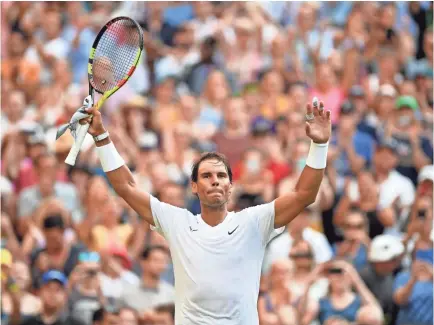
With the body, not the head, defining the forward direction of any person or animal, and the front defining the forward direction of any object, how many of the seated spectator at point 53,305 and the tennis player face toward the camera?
2

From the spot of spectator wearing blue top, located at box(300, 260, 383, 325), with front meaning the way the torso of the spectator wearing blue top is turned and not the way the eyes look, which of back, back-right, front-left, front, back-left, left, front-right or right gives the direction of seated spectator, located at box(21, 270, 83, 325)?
right

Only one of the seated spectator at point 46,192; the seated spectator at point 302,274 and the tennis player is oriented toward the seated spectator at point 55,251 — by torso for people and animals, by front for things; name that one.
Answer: the seated spectator at point 46,192

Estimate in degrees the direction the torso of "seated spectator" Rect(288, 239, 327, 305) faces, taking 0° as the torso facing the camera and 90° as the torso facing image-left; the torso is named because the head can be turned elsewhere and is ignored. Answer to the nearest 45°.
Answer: approximately 0°

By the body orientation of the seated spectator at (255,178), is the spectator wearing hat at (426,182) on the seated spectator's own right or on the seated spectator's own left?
on the seated spectator's own left

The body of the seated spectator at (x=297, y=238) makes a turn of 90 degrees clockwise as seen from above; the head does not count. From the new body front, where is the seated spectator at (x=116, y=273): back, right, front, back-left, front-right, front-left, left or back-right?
front

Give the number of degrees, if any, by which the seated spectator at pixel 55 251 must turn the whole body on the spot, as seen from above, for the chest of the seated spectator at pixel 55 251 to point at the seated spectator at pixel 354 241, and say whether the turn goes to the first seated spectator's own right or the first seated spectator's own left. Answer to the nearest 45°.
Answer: approximately 90° to the first seated spectator's own left

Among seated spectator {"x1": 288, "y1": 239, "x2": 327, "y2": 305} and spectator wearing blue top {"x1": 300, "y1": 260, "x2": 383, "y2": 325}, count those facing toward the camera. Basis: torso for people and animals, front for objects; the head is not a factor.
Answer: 2
